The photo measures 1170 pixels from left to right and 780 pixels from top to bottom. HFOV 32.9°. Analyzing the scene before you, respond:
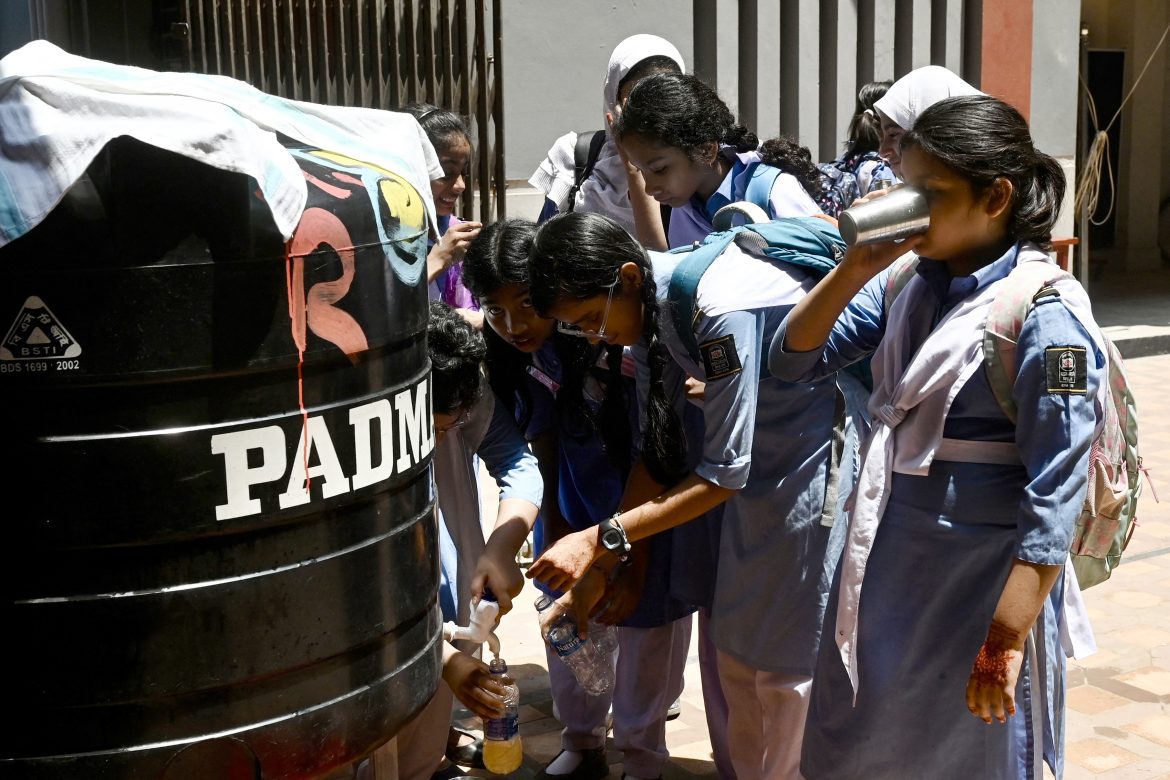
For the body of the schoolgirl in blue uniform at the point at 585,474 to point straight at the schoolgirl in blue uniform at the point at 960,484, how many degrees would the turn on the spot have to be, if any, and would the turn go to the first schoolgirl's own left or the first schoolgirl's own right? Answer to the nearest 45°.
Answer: approximately 90° to the first schoolgirl's own left

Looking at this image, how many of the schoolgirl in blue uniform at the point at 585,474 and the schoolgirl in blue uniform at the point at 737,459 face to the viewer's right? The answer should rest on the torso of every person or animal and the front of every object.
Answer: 0

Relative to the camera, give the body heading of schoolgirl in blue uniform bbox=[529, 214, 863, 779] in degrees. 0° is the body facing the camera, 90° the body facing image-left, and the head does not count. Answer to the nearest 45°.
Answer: approximately 90°

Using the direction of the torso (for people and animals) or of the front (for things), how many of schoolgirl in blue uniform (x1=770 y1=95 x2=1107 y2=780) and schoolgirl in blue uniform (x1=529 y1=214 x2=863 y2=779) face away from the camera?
0

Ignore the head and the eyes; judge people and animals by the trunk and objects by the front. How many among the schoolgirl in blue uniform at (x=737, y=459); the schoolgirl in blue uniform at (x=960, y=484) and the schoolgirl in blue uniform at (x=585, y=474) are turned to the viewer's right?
0

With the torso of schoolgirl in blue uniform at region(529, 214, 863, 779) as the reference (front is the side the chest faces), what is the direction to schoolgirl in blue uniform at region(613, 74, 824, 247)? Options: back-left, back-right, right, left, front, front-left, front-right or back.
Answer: right

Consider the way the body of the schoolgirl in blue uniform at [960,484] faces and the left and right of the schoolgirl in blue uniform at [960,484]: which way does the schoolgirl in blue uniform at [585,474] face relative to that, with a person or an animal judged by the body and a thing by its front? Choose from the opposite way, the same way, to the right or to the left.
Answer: the same way

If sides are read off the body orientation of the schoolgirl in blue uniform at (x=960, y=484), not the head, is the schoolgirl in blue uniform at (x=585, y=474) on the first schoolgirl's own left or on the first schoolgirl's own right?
on the first schoolgirl's own right

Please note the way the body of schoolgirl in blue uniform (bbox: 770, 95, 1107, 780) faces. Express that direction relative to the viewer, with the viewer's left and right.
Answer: facing the viewer and to the left of the viewer

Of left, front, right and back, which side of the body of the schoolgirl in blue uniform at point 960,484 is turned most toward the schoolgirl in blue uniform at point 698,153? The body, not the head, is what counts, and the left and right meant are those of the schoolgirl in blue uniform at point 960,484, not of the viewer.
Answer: right

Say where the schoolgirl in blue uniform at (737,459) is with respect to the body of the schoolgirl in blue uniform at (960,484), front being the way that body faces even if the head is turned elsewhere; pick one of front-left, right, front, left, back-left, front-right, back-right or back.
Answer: right

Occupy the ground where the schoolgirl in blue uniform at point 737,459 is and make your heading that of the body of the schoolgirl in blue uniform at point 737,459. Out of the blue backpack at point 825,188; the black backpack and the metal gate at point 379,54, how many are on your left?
0

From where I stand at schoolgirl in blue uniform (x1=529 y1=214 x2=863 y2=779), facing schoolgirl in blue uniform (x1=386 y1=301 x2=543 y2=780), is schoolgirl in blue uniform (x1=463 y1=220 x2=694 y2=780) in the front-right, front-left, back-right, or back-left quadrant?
front-right
